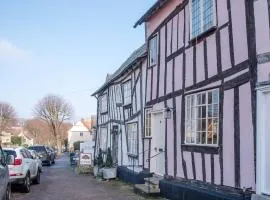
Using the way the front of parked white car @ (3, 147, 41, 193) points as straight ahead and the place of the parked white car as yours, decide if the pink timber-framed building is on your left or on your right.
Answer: on your right

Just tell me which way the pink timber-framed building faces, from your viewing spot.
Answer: facing the viewer and to the left of the viewer
